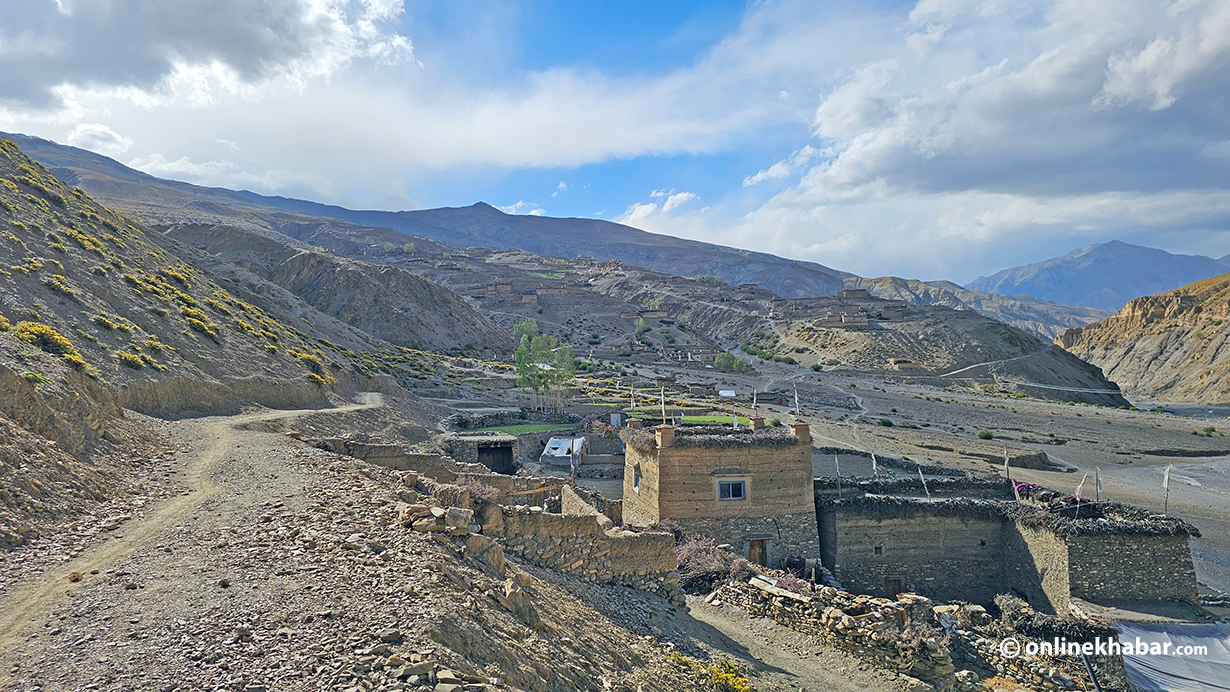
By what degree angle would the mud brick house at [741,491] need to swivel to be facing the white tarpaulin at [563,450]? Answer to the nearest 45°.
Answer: approximately 135° to its right

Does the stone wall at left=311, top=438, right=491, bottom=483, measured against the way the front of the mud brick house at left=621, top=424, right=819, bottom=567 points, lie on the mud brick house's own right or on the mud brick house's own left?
on the mud brick house's own right

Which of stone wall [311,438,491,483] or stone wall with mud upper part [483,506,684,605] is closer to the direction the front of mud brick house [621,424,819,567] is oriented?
the stone wall with mud upper part

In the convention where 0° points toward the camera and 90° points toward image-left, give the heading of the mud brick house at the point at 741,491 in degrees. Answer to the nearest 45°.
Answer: approximately 0°

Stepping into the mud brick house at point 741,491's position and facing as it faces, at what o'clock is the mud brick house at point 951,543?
the mud brick house at point 951,543 is roughly at 9 o'clock from the mud brick house at point 741,491.
